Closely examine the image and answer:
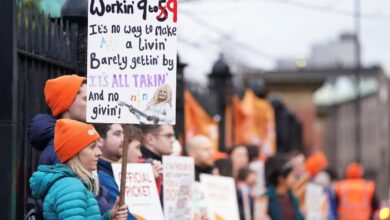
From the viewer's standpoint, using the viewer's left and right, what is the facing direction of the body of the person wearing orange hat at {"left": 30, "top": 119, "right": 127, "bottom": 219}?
facing to the right of the viewer

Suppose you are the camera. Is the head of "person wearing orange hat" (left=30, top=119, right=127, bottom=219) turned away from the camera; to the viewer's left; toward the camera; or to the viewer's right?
to the viewer's right

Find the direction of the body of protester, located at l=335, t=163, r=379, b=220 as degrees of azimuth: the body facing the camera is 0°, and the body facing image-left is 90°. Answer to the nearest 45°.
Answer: approximately 180°
